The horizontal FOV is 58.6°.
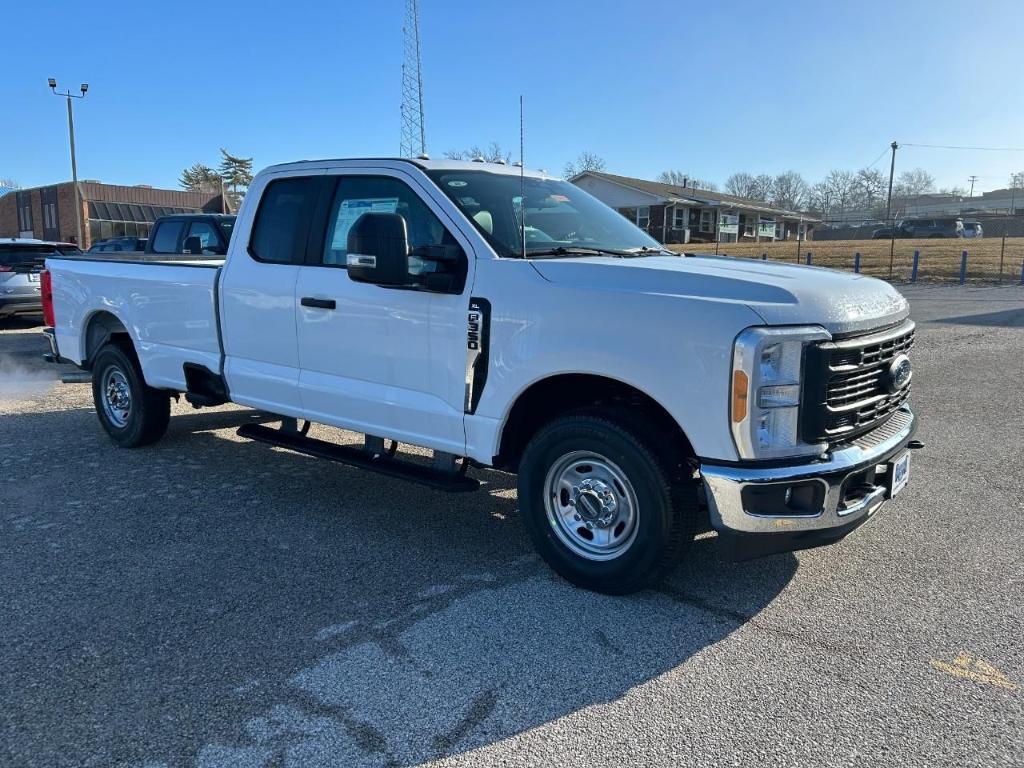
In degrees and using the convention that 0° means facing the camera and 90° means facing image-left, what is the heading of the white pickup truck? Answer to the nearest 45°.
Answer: approximately 315°

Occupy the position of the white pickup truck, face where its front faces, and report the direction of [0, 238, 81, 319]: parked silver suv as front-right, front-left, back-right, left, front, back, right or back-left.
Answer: back
